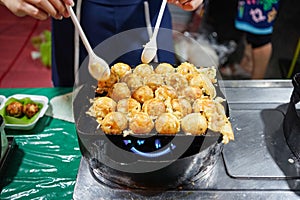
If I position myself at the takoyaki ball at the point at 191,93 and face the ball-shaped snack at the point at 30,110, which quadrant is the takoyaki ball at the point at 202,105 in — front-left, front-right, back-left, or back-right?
back-left

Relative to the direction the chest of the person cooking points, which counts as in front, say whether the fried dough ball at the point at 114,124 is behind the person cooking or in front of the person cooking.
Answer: in front

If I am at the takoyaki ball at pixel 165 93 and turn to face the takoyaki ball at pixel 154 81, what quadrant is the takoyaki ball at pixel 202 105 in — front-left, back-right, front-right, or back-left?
back-right

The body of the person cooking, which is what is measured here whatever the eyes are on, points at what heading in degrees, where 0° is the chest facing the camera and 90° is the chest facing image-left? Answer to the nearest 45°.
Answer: approximately 0°

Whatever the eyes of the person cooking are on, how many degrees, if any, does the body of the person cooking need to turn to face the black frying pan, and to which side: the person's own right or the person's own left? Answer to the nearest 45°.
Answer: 0° — they already face it

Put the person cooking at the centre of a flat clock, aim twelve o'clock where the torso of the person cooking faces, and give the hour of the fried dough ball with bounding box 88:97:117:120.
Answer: The fried dough ball is roughly at 12 o'clock from the person cooking.

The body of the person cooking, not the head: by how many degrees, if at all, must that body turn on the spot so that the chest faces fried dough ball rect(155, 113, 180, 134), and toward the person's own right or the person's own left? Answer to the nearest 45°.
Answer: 0° — they already face it

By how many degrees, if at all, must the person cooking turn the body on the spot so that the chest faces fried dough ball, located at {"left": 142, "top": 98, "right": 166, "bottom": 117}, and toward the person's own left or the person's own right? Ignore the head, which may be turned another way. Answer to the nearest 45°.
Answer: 0° — they already face it

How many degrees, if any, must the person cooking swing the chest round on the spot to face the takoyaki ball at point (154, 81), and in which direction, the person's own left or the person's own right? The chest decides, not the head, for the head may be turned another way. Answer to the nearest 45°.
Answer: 0° — they already face it

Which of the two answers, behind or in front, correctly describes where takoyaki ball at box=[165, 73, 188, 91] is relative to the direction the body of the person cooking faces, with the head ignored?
in front

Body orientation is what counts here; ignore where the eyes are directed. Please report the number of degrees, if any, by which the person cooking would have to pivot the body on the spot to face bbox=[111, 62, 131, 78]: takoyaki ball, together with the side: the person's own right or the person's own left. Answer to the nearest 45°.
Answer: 0° — they already face it

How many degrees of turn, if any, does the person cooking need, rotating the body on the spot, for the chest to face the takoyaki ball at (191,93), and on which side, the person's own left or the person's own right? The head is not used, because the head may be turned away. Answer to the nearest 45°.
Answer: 0° — they already face it

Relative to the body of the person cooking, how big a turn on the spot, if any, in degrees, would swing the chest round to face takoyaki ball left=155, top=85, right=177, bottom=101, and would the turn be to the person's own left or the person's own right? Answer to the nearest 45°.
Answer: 0° — they already face it

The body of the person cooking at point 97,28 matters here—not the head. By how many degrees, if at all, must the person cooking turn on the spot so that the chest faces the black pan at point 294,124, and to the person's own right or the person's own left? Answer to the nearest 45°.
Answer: approximately 45° to the person's own left
